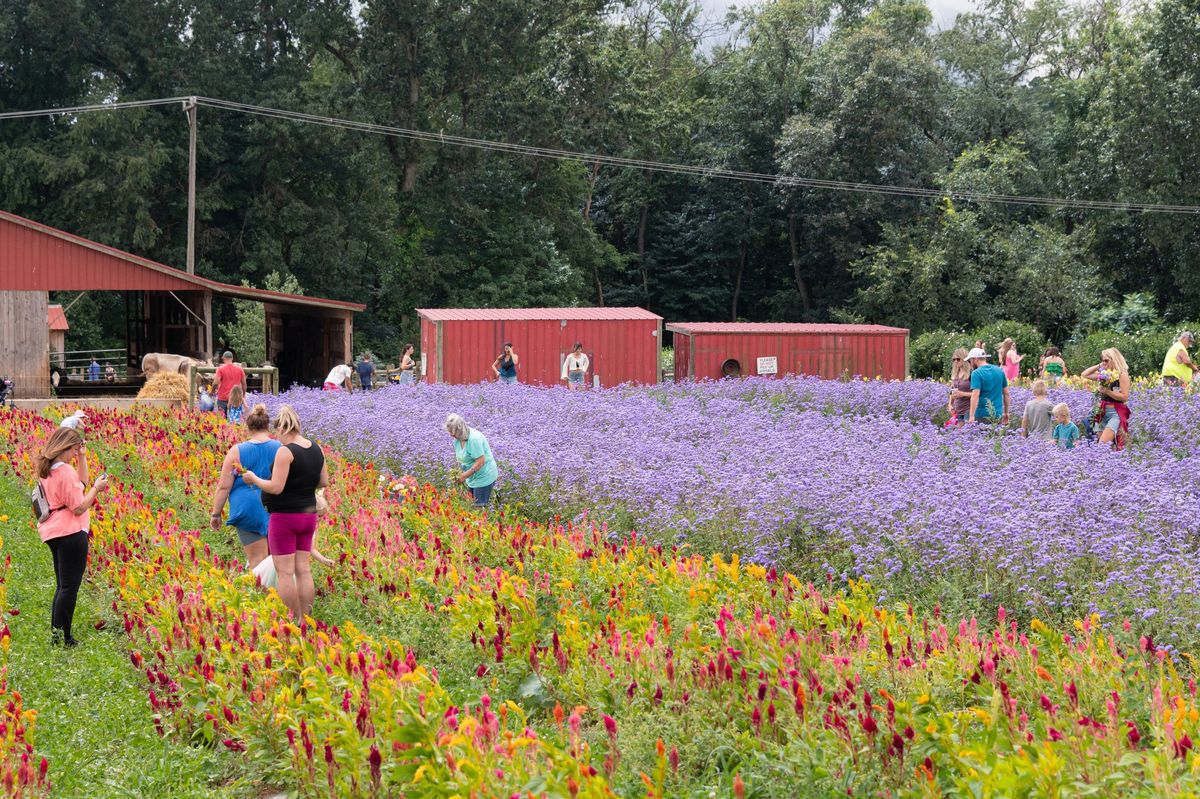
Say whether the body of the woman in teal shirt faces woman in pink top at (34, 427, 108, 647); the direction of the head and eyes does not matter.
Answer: yes

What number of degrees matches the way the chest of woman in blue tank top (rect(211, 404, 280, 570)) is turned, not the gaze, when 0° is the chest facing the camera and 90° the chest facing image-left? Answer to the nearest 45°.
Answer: approximately 180°

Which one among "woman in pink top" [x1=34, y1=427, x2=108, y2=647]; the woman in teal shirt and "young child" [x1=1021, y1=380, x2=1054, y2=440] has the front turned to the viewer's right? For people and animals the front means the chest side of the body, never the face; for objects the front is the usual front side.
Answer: the woman in pink top

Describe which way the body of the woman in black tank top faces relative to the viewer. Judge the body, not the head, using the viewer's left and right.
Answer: facing away from the viewer and to the left of the viewer

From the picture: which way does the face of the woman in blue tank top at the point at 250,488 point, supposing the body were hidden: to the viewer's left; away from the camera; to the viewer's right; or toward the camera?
away from the camera

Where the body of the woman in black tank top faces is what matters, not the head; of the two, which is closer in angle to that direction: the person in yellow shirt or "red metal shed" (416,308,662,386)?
the red metal shed

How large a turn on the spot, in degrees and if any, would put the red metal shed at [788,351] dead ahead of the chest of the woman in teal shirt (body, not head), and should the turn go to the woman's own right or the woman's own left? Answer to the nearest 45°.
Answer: approximately 135° to the woman's own right

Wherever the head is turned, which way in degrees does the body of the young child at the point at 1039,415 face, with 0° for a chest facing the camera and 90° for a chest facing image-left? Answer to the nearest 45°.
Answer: approximately 180°

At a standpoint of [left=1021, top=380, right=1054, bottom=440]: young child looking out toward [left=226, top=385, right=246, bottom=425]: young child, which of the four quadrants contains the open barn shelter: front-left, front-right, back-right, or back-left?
front-right

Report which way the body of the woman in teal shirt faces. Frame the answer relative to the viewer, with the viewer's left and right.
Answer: facing the viewer and to the left of the viewer

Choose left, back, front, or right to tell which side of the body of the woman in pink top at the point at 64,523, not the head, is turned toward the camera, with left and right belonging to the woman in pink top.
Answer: right

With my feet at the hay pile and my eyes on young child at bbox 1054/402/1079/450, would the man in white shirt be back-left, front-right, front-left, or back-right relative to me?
front-left

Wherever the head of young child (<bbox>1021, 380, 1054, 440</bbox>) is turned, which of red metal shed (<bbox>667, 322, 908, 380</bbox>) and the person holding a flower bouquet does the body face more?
the red metal shed

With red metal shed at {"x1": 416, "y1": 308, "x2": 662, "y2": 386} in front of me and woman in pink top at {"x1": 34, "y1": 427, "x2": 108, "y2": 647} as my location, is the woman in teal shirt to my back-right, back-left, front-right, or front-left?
front-right

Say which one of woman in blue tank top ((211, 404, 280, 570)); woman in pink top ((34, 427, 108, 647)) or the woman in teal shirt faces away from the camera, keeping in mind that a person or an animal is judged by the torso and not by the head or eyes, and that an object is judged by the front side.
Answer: the woman in blue tank top

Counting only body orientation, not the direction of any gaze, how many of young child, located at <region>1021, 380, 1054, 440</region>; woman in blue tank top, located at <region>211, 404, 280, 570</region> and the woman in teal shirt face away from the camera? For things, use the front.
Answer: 2

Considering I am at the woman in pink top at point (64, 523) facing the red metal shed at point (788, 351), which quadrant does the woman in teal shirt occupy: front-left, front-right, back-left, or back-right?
front-right

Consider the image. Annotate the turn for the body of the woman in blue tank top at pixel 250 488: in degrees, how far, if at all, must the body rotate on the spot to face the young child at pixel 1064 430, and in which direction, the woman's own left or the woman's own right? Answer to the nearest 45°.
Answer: approximately 90° to the woman's own right
